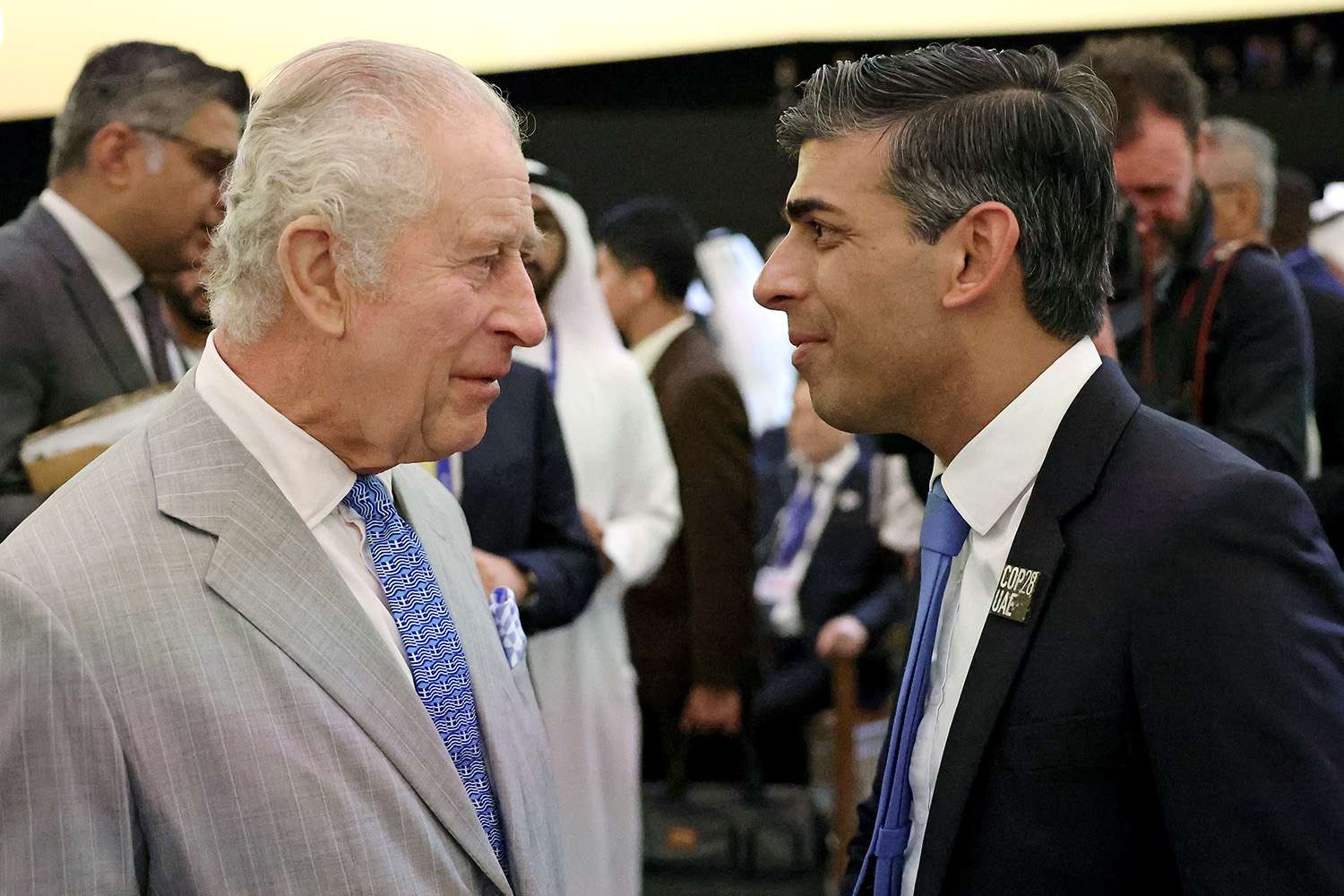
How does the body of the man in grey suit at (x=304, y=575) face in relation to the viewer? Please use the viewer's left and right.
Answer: facing the viewer and to the right of the viewer

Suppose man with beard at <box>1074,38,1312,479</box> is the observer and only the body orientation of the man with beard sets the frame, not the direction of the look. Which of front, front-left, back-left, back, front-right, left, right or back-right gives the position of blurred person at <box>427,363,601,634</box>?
front-right

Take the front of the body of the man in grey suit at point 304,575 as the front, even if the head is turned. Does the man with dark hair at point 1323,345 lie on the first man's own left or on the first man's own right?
on the first man's own left

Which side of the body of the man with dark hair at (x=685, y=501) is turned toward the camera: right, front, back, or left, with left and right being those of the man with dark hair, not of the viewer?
left

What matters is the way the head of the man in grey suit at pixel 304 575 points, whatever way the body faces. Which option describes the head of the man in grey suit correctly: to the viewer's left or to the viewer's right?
to the viewer's right

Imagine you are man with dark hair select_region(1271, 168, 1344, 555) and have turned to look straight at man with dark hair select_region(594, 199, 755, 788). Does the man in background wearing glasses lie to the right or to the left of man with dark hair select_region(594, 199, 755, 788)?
left

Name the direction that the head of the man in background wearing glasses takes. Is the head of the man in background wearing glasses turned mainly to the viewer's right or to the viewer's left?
to the viewer's right

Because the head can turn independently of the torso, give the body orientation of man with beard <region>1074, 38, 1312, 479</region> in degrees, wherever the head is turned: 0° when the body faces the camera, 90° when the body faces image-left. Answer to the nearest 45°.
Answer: approximately 45°

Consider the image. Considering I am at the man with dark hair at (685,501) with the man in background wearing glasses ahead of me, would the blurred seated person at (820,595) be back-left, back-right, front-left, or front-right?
back-left
